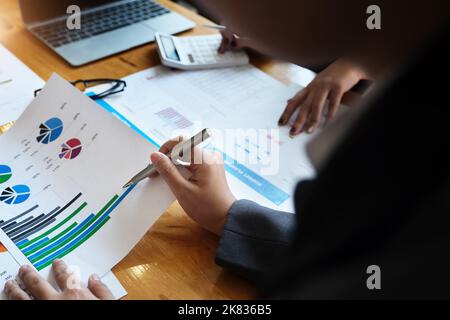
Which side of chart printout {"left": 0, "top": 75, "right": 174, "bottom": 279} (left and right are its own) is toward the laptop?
back

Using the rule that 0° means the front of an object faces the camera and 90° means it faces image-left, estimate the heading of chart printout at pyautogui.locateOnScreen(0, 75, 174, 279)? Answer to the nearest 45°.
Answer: approximately 0°

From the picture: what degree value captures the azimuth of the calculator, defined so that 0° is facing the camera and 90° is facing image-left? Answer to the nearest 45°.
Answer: approximately 270°

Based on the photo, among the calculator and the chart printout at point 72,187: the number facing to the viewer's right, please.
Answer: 1

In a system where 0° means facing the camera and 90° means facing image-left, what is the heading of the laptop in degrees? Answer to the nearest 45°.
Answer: approximately 315°
